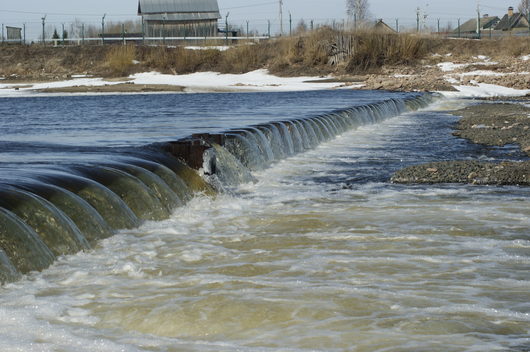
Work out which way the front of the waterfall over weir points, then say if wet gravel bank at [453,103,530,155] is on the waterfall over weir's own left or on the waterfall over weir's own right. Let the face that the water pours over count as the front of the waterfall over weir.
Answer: on the waterfall over weir's own left

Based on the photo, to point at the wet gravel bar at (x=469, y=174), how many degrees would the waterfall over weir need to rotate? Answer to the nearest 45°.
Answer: approximately 90° to its left

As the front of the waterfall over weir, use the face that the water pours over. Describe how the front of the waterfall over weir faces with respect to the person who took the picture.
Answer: facing the viewer and to the right of the viewer

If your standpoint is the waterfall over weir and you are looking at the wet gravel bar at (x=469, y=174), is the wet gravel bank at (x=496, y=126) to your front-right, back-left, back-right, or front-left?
front-left
